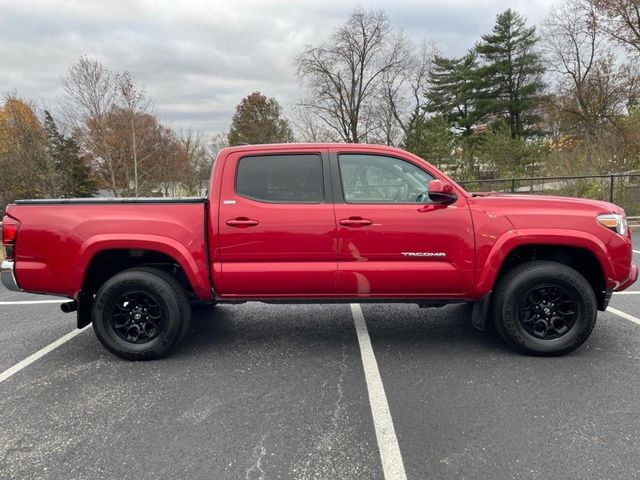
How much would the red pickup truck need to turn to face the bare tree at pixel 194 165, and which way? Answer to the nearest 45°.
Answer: approximately 90° to its left

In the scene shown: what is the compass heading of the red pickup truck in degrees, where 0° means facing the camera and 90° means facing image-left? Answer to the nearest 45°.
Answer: approximately 270°

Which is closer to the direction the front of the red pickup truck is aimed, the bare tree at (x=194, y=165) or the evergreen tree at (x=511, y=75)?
the evergreen tree

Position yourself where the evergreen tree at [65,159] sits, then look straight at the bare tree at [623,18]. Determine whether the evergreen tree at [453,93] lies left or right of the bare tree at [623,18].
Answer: left

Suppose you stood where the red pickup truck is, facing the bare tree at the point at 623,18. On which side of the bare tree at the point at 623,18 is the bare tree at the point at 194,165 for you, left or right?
left

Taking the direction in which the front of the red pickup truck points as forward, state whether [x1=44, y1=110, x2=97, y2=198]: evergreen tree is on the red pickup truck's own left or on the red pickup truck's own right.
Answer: on the red pickup truck's own left

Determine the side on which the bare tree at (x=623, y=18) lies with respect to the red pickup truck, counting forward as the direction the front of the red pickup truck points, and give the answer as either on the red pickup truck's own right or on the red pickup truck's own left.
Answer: on the red pickup truck's own left

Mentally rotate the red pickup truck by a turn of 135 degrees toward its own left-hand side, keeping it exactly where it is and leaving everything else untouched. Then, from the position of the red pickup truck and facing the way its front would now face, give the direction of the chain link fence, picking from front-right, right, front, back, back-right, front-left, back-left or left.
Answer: right

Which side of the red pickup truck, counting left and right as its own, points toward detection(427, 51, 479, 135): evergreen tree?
left
